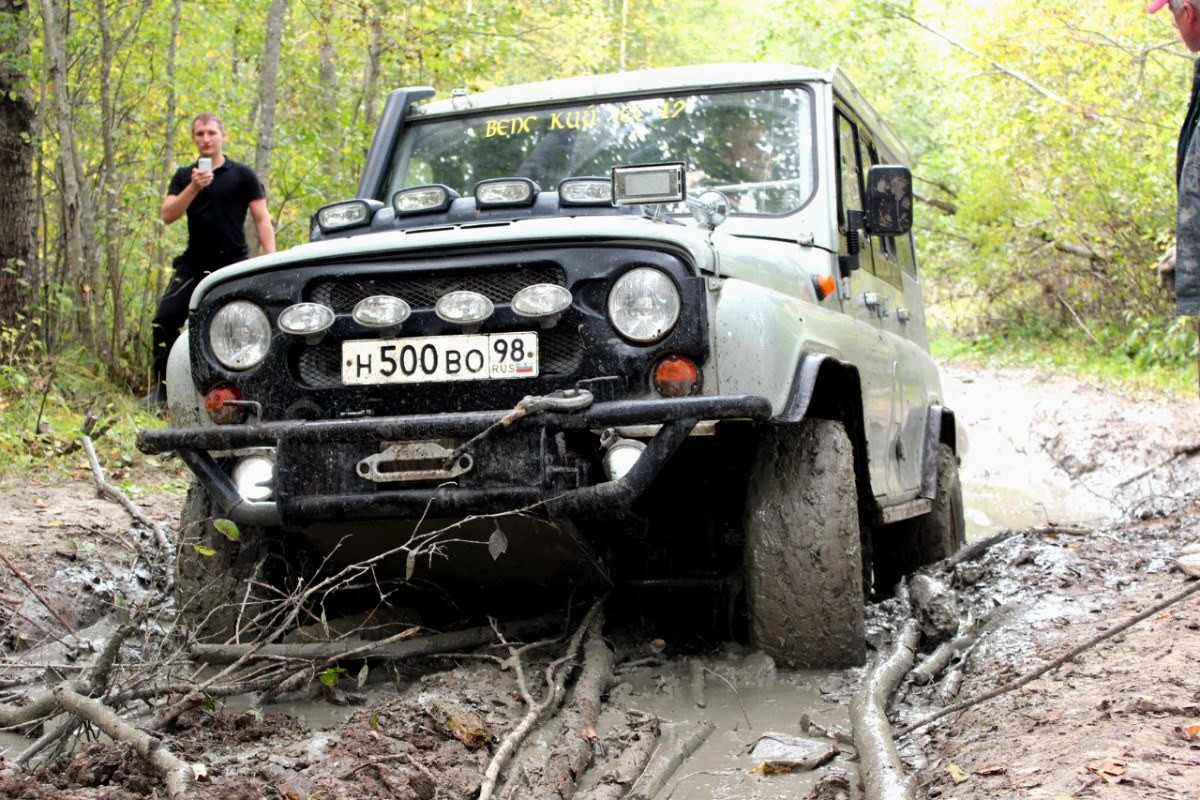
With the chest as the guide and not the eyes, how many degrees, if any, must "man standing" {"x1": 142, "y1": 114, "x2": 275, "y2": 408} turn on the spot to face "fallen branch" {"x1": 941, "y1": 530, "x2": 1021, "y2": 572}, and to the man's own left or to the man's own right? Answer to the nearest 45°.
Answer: approximately 45° to the man's own left

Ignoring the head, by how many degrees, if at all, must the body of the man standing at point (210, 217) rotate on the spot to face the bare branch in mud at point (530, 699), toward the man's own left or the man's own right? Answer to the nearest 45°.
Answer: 0° — they already face it

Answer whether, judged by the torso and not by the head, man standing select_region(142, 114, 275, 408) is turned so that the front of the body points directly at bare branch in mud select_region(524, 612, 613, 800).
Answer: yes

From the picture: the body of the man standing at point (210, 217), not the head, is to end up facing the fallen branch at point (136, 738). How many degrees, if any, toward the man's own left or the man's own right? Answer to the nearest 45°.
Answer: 0° — they already face it

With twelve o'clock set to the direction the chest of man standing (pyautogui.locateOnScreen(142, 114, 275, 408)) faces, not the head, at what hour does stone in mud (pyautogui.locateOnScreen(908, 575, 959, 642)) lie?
The stone in mud is roughly at 11 o'clock from the man standing.

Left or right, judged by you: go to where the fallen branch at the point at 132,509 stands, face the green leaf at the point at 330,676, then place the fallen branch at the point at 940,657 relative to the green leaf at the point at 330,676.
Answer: left

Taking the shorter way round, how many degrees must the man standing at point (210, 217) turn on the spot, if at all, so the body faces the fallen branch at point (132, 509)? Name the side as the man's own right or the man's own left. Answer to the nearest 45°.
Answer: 0° — they already face it

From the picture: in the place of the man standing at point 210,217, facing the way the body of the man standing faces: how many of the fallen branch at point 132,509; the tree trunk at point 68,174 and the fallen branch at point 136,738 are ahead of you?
2

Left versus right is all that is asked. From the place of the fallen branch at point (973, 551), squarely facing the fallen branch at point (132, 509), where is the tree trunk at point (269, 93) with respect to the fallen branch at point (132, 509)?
right

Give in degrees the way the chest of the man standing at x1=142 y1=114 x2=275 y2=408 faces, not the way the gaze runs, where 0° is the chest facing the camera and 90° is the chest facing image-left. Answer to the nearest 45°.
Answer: approximately 0°

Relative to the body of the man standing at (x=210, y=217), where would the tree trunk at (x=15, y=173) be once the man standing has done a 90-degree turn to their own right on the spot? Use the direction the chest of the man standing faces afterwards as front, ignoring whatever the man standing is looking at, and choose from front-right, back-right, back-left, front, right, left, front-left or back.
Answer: front-right
